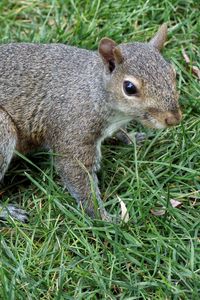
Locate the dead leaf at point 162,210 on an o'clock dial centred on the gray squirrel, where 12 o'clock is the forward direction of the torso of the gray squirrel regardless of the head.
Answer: The dead leaf is roughly at 1 o'clock from the gray squirrel.

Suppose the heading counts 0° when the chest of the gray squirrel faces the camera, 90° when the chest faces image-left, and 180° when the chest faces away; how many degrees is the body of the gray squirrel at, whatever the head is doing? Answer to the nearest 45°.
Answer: approximately 270°

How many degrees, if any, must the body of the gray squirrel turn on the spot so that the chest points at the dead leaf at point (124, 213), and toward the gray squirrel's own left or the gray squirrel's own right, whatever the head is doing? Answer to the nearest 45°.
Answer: approximately 45° to the gray squirrel's own right

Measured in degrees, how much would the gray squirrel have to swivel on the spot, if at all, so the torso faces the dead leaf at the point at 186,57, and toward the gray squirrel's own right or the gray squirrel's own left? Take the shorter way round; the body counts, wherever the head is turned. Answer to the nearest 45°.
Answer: approximately 45° to the gray squirrel's own left
